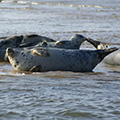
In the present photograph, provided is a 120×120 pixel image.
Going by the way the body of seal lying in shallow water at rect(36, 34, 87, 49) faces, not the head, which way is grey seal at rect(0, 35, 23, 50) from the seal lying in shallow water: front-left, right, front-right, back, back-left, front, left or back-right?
back

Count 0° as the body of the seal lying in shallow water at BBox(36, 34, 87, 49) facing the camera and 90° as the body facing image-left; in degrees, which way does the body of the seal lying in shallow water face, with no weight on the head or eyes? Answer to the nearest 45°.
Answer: approximately 270°

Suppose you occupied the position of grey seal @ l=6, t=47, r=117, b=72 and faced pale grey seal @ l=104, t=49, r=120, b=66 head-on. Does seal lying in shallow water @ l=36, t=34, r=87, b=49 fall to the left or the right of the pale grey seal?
left

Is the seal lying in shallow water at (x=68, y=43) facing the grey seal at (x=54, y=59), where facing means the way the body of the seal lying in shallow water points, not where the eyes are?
no
